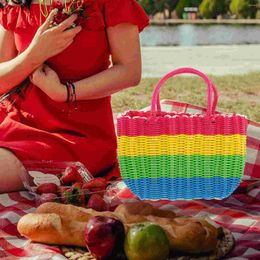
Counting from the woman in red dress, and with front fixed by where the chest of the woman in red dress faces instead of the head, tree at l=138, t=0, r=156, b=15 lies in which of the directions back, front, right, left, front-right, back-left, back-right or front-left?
back-right

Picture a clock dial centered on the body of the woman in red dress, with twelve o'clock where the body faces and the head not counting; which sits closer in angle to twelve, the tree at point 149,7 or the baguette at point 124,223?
the baguette

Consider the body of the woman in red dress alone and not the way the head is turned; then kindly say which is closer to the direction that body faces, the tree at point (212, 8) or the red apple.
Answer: the red apple

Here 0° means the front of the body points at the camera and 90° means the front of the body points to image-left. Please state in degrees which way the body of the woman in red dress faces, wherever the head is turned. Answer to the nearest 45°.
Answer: approximately 45°

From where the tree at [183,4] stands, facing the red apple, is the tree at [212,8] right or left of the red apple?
left

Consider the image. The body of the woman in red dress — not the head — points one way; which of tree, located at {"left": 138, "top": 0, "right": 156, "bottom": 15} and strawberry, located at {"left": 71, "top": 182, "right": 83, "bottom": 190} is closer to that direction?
the strawberry

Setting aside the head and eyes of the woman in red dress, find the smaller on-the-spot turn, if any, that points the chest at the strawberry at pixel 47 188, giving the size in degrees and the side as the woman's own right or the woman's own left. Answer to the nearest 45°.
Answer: approximately 45° to the woman's own left

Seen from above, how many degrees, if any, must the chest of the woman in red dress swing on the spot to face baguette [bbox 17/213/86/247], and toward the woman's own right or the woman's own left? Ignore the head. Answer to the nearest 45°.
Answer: approximately 45° to the woman's own left
